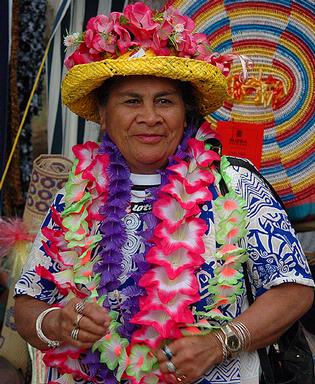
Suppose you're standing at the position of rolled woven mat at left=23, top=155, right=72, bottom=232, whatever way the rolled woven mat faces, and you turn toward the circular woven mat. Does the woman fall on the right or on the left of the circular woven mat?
right

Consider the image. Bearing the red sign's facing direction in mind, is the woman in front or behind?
in front

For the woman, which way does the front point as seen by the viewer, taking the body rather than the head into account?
toward the camera

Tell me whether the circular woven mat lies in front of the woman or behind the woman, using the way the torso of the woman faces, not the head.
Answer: behind

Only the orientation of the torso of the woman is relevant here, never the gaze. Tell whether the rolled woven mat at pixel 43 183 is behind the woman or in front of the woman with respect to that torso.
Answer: behind

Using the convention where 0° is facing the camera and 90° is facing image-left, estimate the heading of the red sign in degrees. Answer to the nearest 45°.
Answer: approximately 0°

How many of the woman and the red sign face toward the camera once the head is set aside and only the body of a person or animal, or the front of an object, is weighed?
2
